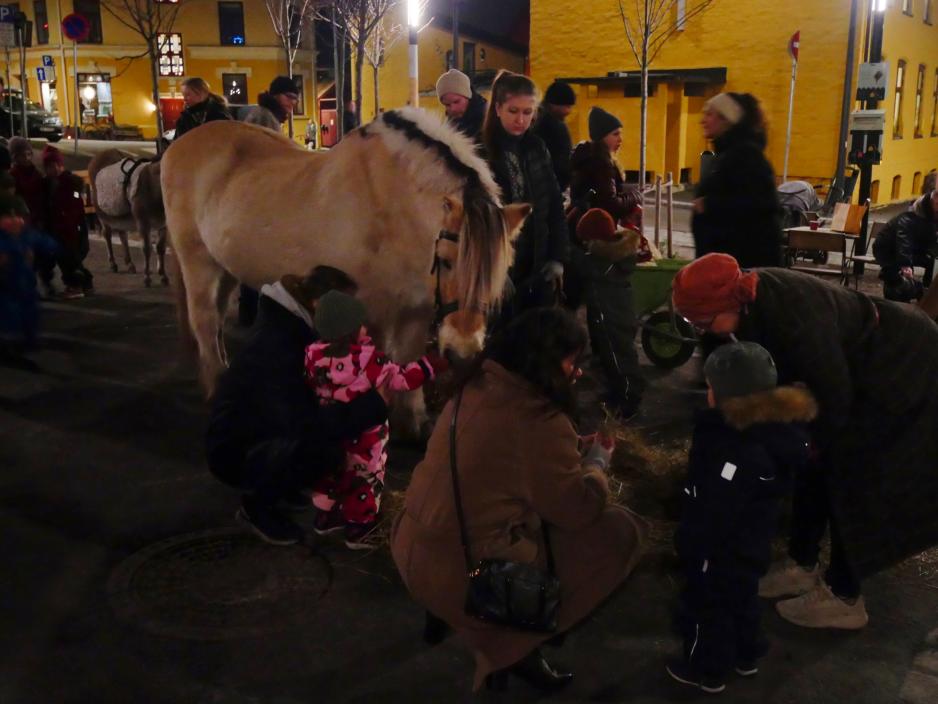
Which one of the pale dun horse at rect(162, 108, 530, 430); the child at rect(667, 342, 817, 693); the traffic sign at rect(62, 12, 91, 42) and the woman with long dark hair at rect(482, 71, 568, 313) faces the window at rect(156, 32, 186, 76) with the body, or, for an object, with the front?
the child

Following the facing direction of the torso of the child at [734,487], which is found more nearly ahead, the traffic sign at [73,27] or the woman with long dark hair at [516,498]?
the traffic sign

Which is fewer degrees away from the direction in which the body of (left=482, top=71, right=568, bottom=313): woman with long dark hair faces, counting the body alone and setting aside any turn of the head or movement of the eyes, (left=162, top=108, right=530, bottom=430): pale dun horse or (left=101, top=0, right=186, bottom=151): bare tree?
the pale dun horse

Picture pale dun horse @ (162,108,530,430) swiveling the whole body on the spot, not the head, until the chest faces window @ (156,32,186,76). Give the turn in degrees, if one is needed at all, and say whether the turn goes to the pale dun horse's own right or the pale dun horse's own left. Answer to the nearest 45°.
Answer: approximately 135° to the pale dun horse's own left

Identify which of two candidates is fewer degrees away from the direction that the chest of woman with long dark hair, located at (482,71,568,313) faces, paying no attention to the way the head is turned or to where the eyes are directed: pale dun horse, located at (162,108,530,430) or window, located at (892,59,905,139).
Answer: the pale dun horse

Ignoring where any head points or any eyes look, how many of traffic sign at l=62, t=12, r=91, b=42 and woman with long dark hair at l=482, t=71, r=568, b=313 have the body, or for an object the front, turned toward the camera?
2

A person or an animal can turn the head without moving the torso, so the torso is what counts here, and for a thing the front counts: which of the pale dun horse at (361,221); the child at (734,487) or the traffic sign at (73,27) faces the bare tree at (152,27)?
the child

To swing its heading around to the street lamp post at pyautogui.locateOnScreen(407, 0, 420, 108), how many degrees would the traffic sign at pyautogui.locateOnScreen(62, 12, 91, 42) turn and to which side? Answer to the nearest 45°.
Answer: approximately 45° to its left

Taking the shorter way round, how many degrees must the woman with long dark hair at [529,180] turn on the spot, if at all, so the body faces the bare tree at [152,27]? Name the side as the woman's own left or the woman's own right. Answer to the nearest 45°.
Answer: approximately 135° to the woman's own right

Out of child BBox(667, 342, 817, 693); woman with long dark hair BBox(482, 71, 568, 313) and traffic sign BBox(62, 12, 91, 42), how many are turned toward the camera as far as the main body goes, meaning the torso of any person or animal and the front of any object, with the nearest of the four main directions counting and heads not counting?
2

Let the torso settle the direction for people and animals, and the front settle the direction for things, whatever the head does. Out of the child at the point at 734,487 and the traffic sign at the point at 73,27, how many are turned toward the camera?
1

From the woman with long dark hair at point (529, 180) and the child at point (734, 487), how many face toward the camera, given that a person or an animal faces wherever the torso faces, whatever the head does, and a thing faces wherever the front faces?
1

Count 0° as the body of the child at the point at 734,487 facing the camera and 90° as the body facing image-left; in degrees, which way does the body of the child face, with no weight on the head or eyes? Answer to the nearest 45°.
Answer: approximately 135°
